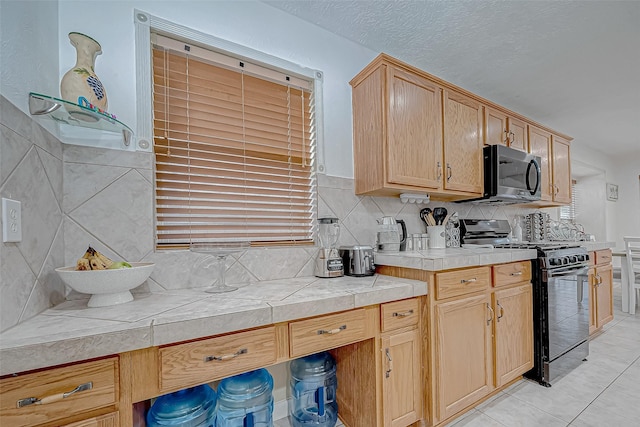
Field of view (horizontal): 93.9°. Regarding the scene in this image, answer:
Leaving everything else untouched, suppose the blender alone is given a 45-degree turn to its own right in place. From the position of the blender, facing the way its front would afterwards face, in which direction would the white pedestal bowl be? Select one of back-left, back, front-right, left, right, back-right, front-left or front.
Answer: front-right

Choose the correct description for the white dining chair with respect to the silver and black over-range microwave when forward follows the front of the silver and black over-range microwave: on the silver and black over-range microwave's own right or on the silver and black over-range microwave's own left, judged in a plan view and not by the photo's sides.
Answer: on the silver and black over-range microwave's own left

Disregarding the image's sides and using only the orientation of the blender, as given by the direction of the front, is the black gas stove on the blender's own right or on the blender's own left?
on the blender's own left

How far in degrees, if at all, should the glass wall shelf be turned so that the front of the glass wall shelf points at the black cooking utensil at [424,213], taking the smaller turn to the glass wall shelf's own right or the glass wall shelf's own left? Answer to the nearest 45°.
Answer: approximately 45° to the glass wall shelf's own left

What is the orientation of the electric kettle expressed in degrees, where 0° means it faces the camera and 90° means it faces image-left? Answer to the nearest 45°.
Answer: approximately 90°

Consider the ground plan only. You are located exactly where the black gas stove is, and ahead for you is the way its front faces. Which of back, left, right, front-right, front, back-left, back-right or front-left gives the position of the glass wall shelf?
right
